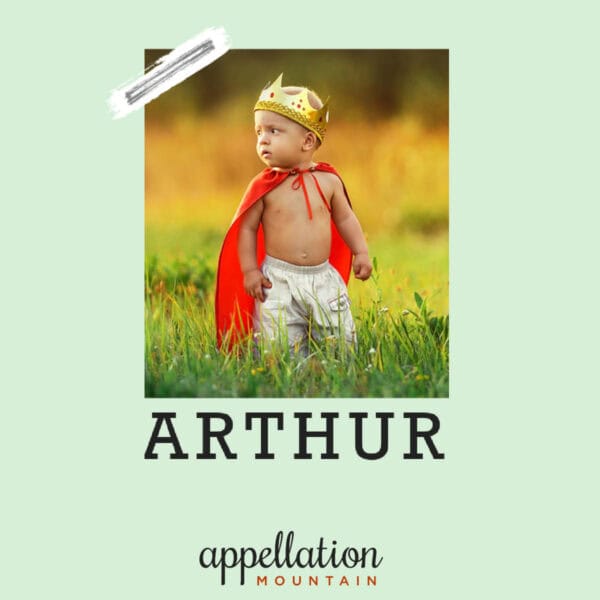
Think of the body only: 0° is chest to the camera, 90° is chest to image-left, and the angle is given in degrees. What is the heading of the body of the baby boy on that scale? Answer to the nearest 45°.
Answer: approximately 0°
